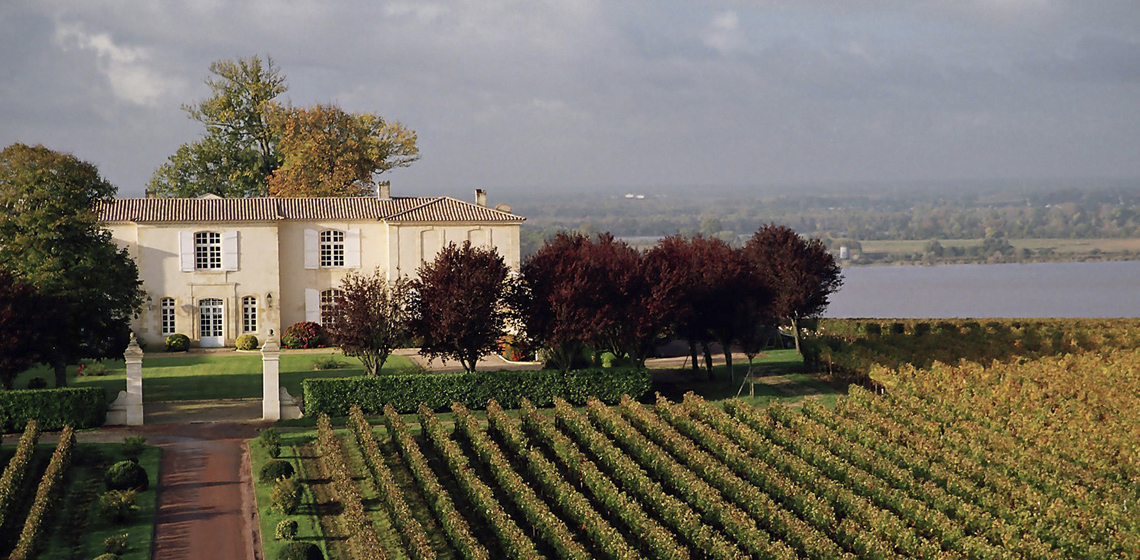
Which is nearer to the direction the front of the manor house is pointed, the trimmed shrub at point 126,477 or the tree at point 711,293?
the trimmed shrub

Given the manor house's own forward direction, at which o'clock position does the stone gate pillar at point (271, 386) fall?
The stone gate pillar is roughly at 12 o'clock from the manor house.

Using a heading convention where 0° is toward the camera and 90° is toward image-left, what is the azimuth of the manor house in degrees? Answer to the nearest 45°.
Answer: approximately 0°

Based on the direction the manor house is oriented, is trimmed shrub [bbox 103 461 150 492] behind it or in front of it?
in front

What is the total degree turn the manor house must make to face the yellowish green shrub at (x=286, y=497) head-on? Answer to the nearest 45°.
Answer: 0° — it already faces it

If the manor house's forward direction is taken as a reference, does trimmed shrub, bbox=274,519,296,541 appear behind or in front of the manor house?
in front

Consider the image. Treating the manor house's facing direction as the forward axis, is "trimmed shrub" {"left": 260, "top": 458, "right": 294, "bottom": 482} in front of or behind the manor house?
in front

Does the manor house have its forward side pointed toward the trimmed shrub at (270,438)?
yes

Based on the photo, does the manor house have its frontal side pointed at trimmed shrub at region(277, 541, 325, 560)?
yes

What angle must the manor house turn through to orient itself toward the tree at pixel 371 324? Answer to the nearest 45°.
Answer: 0° — it already faces it

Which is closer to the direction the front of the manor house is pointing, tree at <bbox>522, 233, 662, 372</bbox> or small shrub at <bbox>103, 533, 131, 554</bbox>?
the small shrub
